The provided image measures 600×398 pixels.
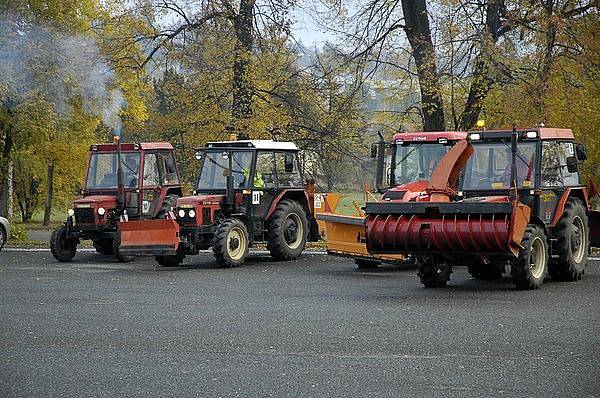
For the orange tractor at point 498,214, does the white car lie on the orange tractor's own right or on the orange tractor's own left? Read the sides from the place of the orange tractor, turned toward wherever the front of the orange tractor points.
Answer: on the orange tractor's own right

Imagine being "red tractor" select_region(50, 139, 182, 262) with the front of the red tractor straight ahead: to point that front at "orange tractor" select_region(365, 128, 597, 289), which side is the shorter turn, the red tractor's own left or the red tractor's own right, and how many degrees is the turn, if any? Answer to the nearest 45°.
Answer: approximately 90° to the red tractor's own left

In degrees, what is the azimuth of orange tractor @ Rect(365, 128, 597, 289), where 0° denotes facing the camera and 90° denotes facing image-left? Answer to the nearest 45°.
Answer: approximately 45°

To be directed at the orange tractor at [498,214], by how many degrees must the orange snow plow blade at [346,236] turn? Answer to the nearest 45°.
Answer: approximately 90° to its left

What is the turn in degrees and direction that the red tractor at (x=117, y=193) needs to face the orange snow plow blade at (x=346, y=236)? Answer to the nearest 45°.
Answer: approximately 90° to its left

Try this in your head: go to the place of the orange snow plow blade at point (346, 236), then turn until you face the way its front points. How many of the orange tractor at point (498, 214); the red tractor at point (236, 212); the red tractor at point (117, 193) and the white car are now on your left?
1

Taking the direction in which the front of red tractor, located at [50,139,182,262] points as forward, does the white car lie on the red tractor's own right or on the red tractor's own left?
on the red tractor's own right

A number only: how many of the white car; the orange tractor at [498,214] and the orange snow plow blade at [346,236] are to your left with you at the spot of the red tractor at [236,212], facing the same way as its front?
2

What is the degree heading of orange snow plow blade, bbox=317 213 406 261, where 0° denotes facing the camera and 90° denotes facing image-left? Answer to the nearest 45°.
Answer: approximately 45°

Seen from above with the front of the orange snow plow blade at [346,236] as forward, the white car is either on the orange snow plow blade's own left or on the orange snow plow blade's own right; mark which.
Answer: on the orange snow plow blade's own right

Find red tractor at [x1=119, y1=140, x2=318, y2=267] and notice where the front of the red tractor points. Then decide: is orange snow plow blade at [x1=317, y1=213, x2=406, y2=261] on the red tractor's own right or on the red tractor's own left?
on the red tractor's own left

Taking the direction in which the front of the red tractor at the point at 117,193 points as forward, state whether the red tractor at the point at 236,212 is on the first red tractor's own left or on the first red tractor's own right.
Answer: on the first red tractor's own left

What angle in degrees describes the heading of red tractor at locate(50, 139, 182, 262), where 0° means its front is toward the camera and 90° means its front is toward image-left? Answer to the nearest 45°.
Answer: approximately 45°
